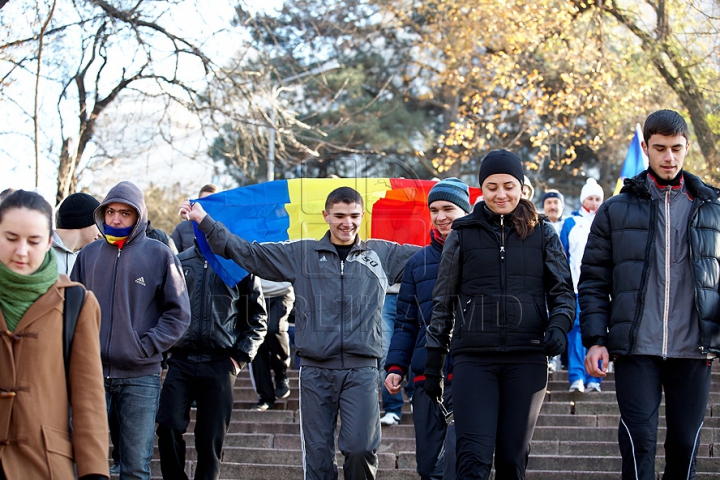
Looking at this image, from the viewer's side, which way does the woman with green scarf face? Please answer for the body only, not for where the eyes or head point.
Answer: toward the camera

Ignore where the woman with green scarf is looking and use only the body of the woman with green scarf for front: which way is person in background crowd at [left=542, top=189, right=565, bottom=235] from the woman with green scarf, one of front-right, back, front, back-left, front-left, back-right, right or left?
back-left

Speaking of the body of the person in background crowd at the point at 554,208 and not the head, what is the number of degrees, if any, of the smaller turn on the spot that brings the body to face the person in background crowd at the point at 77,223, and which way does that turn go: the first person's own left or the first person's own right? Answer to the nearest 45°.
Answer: approximately 45° to the first person's own right

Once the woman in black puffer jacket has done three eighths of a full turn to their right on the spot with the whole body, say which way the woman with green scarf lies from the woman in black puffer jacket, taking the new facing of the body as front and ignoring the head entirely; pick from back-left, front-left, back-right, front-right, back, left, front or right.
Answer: left

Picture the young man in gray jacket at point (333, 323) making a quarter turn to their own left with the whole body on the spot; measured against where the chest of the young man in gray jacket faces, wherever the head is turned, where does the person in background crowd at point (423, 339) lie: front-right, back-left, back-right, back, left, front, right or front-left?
front

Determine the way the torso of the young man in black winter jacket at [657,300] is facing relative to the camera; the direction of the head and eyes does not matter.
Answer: toward the camera

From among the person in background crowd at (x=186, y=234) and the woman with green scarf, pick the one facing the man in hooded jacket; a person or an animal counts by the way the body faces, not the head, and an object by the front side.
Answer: the person in background crowd

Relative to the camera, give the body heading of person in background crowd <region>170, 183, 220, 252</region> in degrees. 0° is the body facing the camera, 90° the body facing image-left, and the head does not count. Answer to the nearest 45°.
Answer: approximately 0°

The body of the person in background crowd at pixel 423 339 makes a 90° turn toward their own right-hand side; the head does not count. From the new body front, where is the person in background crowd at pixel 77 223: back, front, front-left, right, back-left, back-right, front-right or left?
front

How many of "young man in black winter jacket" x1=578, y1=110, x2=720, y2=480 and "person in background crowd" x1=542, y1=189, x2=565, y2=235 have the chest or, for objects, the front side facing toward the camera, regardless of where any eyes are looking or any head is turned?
2
